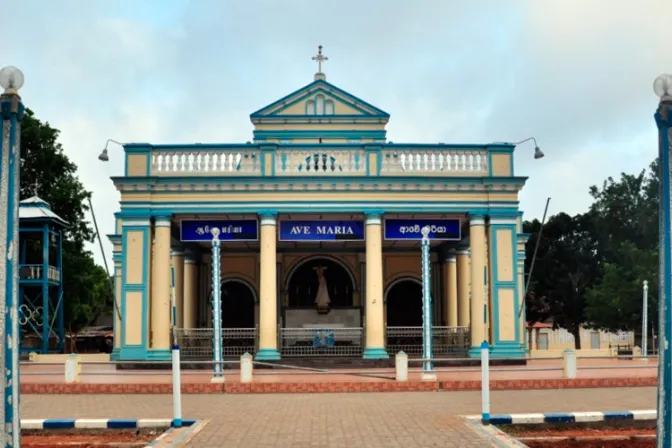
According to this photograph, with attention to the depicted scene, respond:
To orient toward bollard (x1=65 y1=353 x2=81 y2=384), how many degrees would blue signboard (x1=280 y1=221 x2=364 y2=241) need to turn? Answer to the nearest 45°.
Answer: approximately 45° to its right

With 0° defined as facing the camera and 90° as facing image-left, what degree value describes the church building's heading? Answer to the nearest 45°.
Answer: approximately 0°

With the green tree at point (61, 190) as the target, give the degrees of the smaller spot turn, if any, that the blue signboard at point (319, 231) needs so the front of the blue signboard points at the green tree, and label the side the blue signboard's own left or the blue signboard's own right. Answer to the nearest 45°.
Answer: approximately 135° to the blue signboard's own right

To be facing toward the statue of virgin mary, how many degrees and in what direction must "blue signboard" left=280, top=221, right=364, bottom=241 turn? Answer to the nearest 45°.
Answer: approximately 180°

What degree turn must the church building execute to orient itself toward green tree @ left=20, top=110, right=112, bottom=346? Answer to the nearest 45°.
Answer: approximately 135° to its right

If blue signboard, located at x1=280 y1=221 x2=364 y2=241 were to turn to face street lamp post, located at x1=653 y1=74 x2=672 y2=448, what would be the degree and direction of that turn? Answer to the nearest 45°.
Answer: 0° — it already faces it

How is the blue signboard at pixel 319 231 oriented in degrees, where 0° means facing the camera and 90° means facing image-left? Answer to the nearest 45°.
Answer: approximately 0°

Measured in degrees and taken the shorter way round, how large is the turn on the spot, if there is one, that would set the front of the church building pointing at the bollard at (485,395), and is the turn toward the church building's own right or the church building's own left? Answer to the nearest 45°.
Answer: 0° — it already faces it
